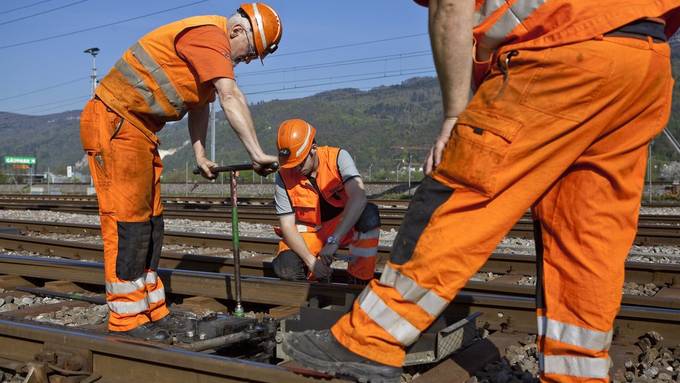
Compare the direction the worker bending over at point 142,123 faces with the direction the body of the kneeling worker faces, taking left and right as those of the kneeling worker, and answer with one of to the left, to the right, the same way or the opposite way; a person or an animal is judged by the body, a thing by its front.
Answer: to the left

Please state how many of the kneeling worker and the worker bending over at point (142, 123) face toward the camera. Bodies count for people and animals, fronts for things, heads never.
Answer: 1

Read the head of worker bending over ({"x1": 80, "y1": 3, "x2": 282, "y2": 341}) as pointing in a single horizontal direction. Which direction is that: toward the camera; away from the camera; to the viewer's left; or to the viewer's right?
to the viewer's right

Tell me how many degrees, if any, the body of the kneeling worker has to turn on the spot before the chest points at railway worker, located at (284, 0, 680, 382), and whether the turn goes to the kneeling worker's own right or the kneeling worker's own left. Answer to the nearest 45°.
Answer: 0° — they already face them

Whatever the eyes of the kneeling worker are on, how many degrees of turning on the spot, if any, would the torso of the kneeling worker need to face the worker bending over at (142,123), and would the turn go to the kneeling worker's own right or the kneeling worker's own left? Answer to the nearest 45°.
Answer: approximately 45° to the kneeling worker's own right

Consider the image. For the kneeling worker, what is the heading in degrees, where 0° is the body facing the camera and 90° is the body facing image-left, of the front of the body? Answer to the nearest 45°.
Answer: approximately 0°

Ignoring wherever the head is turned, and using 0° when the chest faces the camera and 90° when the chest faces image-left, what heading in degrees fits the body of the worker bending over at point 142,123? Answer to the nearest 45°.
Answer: approximately 270°

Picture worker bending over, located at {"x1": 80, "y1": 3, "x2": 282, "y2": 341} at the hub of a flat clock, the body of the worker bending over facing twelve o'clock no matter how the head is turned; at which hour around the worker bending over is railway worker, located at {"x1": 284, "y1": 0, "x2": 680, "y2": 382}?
The railway worker is roughly at 2 o'clock from the worker bending over.
